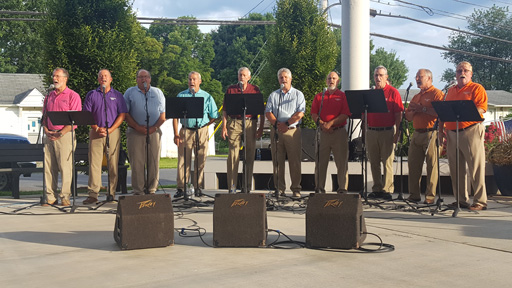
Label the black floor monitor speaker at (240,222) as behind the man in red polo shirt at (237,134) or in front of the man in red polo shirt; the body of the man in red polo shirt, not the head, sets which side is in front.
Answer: in front

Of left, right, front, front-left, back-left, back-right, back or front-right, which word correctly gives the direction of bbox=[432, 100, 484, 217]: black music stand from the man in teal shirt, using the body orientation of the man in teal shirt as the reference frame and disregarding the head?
front-left

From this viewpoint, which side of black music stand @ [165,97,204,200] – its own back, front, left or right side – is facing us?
back

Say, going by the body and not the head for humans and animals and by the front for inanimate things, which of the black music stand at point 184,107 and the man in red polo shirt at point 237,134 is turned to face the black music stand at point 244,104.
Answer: the man in red polo shirt

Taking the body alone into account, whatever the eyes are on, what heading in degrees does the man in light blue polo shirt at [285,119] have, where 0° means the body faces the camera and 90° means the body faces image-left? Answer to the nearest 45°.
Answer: approximately 0°

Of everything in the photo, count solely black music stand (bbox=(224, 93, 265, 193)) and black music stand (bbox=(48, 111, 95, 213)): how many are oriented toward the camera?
0

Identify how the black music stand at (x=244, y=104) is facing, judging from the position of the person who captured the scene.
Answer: facing away from the viewer

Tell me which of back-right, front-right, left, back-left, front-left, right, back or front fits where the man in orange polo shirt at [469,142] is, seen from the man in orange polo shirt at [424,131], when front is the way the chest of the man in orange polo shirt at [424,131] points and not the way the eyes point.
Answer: left

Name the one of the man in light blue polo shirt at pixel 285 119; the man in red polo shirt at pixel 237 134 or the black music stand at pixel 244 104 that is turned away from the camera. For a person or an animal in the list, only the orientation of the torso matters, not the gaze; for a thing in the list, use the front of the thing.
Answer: the black music stand

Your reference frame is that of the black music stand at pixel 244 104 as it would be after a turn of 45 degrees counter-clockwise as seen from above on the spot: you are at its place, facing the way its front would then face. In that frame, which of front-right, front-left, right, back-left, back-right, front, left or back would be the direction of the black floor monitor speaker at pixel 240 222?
back-left

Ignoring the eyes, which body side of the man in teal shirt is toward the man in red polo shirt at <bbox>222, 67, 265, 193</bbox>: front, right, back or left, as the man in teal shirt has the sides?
left

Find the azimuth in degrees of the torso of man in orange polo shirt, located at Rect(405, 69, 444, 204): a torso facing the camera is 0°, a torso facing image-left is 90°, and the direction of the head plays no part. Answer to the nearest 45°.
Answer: approximately 45°

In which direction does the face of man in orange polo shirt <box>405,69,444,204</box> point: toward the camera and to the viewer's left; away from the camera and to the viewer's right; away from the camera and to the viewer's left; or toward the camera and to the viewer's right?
toward the camera and to the viewer's left

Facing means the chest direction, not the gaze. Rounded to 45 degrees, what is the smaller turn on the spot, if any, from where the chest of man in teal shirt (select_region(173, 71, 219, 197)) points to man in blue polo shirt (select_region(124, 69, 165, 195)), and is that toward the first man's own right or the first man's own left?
approximately 45° to the first man's own right

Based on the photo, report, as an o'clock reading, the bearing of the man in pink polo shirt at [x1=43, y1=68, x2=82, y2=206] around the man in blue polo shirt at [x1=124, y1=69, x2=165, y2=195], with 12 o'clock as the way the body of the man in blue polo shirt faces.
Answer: The man in pink polo shirt is roughly at 3 o'clock from the man in blue polo shirt.

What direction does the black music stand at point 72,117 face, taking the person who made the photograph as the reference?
facing away from the viewer

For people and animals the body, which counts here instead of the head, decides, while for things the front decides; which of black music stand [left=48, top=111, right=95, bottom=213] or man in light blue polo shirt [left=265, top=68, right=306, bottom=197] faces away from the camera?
the black music stand
